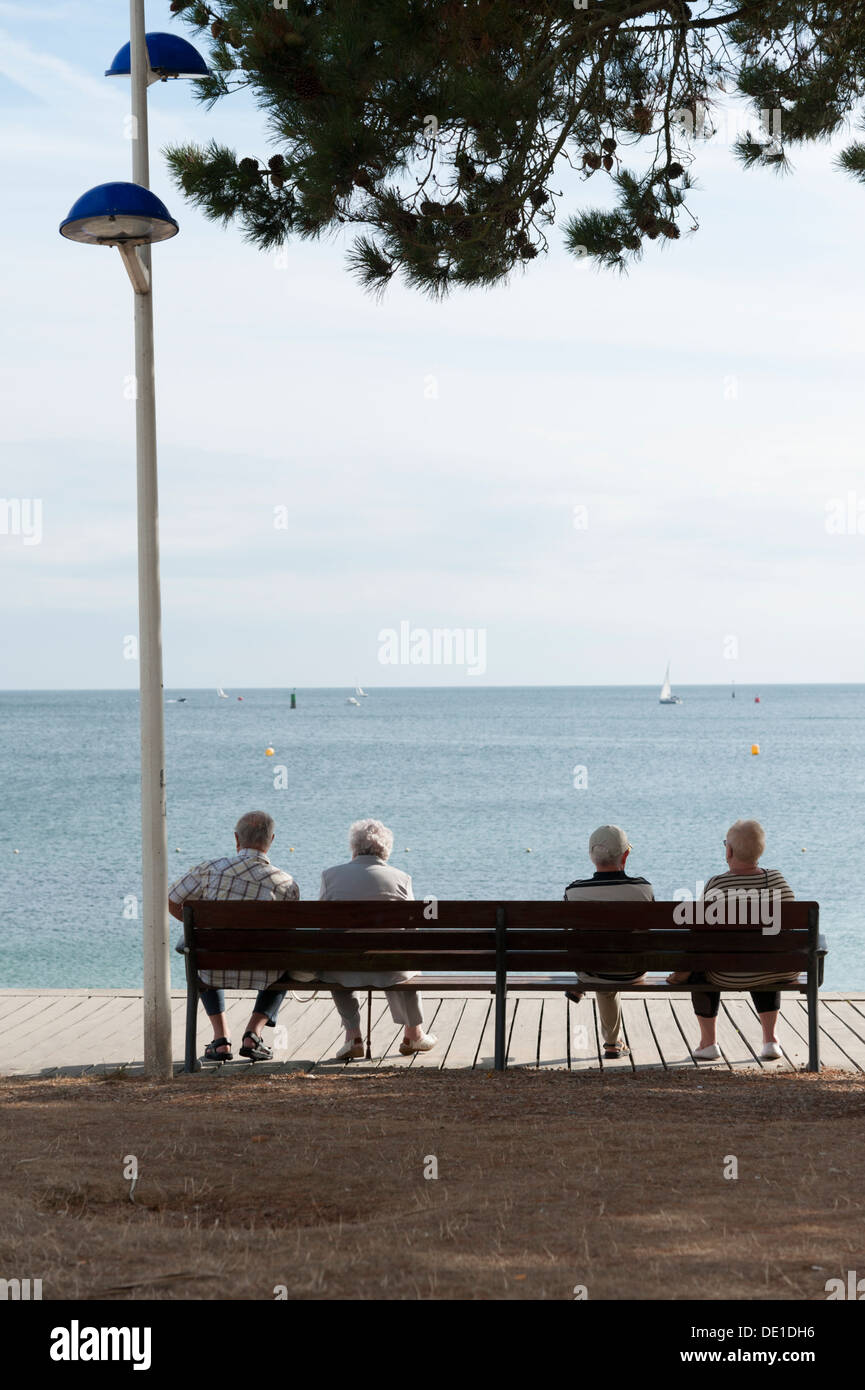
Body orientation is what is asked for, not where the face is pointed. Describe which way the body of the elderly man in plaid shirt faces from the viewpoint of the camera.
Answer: away from the camera

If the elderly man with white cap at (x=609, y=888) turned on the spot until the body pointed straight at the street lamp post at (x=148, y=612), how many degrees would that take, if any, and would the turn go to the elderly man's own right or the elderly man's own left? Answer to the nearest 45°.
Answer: approximately 90° to the elderly man's own left

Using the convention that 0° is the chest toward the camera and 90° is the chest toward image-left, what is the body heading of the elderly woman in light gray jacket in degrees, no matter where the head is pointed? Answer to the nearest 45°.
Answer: approximately 180°

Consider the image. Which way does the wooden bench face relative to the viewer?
away from the camera

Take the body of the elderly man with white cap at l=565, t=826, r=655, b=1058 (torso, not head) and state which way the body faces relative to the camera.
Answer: away from the camera

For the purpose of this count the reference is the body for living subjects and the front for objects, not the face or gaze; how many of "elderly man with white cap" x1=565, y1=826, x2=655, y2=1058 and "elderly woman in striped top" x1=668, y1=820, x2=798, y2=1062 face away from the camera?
2

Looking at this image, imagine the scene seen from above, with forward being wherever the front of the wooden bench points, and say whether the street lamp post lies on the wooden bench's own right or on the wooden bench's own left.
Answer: on the wooden bench's own left

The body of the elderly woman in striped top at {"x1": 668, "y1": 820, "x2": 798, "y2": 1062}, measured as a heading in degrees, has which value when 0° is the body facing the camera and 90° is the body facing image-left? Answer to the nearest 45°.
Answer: approximately 180°
